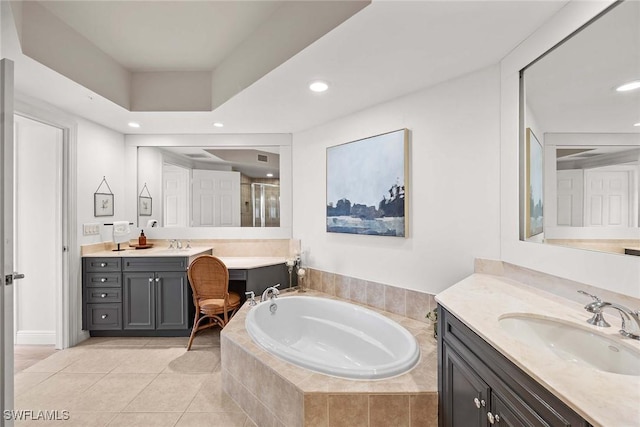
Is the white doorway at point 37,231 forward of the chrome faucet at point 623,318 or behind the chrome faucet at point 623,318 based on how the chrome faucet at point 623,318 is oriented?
forward

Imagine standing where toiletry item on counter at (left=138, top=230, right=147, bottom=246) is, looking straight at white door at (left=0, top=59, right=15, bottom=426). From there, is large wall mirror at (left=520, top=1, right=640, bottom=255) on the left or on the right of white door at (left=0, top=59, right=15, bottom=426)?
left

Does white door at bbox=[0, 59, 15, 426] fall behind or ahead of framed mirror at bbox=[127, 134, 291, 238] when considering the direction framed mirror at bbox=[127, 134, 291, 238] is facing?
ahead

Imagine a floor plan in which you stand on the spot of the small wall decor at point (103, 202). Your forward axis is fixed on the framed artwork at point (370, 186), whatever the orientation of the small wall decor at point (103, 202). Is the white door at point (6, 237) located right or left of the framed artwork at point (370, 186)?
right

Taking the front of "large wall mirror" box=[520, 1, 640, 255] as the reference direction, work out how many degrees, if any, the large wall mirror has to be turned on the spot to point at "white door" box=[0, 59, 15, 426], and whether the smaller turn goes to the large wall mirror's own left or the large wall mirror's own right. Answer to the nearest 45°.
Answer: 0° — it already faces it

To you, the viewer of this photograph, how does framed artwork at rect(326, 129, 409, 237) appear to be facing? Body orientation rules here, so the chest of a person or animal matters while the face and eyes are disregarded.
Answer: facing the viewer and to the left of the viewer

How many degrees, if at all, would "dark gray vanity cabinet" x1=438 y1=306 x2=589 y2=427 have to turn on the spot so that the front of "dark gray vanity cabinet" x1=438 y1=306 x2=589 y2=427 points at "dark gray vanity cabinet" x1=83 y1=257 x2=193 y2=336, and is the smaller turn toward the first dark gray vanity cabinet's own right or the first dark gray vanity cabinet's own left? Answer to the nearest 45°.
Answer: approximately 45° to the first dark gray vanity cabinet's own right

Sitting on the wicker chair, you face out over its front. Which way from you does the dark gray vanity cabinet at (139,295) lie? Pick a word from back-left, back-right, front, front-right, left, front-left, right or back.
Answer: left

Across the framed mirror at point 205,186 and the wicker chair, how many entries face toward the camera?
1

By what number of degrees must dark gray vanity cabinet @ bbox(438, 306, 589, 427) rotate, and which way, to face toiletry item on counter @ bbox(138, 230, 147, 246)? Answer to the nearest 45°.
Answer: approximately 45° to its right

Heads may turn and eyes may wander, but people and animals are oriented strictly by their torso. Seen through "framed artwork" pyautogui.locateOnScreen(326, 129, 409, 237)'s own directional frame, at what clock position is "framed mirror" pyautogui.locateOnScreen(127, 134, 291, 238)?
The framed mirror is roughly at 2 o'clock from the framed artwork.
